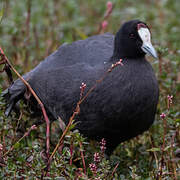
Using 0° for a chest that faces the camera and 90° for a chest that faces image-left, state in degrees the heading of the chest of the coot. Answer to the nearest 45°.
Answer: approximately 315°
